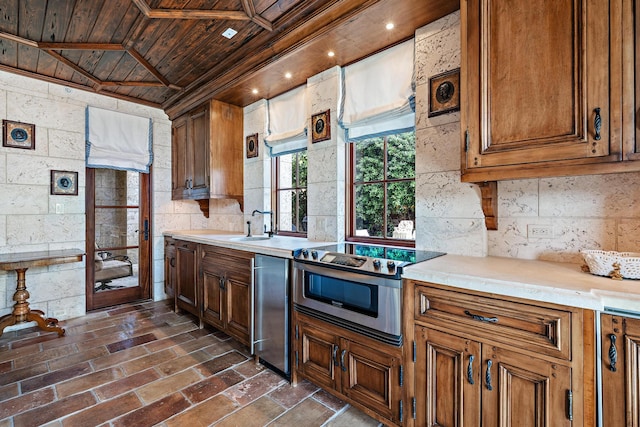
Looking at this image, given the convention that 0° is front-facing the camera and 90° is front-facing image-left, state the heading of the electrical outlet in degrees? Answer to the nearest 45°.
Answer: approximately 0°

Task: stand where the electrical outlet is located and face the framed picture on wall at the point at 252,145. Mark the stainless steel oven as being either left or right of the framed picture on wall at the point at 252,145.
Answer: left

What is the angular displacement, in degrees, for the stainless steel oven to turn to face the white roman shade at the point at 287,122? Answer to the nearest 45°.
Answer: approximately 90° to its right

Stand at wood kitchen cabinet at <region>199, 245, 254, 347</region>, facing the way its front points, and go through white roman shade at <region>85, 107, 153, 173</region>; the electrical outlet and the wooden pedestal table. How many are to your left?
1

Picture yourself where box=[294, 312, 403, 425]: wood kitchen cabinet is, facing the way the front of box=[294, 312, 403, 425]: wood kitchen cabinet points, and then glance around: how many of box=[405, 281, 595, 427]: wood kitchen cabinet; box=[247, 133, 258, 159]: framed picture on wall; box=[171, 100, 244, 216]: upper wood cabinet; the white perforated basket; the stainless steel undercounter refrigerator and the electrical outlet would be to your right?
3

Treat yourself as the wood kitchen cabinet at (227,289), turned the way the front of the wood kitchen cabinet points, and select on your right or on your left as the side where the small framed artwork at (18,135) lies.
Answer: on your right

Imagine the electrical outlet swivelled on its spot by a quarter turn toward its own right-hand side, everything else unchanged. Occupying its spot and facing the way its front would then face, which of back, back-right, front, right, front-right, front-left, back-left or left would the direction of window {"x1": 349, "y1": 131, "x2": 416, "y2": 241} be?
front

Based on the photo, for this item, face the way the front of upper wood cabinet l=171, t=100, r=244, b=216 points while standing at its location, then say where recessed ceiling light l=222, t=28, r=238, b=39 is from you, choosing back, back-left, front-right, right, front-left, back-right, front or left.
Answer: front-left

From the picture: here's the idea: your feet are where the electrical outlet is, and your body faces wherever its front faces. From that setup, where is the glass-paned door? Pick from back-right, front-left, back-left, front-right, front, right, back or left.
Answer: right
